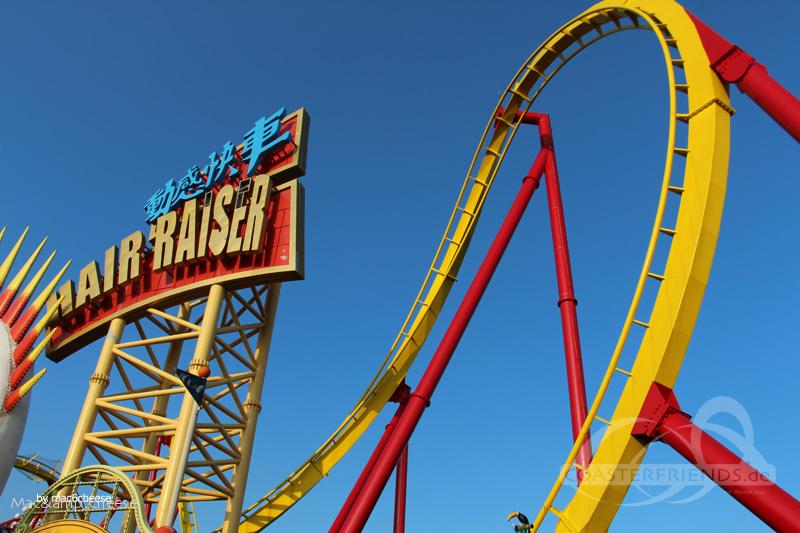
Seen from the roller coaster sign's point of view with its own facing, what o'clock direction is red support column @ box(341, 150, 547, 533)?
The red support column is roughly at 8 o'clock from the roller coaster sign.

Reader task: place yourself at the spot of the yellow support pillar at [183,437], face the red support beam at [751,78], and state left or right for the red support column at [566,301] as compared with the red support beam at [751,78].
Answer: left

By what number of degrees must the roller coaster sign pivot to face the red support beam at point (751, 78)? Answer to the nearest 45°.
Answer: approximately 90° to its left

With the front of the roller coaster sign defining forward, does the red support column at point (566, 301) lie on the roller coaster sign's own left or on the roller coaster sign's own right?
on the roller coaster sign's own left

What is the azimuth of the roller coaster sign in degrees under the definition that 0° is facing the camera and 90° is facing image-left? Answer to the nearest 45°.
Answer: approximately 45°

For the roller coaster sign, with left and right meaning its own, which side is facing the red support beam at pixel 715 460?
left

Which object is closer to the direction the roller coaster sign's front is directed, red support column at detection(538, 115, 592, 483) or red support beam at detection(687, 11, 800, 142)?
the red support beam
